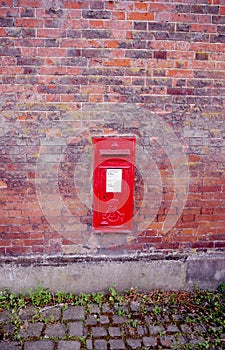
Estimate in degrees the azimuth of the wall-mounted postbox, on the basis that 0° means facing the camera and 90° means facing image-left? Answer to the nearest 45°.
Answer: approximately 0°
